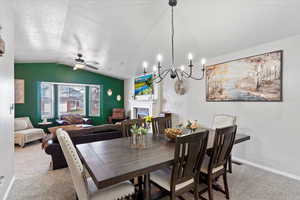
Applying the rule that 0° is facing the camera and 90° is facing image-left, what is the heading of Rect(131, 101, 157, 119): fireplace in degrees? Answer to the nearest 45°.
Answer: approximately 45°

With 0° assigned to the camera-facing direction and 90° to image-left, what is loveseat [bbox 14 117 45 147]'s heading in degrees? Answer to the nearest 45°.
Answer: approximately 315°

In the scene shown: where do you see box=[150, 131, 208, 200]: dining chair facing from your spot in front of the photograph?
facing away from the viewer and to the left of the viewer

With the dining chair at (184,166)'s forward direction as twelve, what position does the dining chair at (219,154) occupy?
the dining chair at (219,154) is roughly at 3 o'clock from the dining chair at (184,166).

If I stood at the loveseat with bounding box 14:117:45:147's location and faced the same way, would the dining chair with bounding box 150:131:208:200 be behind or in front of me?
in front

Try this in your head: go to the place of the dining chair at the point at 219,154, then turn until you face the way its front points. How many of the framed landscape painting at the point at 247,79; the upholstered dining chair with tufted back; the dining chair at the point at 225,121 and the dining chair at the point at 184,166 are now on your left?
2

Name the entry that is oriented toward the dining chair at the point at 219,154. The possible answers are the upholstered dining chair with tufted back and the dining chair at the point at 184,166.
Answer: the upholstered dining chair with tufted back

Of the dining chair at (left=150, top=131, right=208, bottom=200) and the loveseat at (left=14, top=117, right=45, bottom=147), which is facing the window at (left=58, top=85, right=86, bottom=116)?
the dining chair

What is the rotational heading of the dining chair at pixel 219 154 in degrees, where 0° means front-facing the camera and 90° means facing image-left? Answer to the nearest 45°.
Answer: approximately 135°

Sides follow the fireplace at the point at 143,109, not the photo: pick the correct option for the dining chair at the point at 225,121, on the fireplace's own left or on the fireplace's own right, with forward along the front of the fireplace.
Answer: on the fireplace's own left

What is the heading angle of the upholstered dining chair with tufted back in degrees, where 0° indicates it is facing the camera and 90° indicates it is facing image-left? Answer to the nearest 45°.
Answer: approximately 270°

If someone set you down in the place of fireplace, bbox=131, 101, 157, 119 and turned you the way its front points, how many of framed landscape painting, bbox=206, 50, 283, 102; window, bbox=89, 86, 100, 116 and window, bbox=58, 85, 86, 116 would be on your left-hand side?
1

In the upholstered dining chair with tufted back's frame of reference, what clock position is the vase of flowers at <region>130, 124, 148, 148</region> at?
The vase of flowers is roughly at 11 o'clock from the upholstered dining chair with tufted back.
